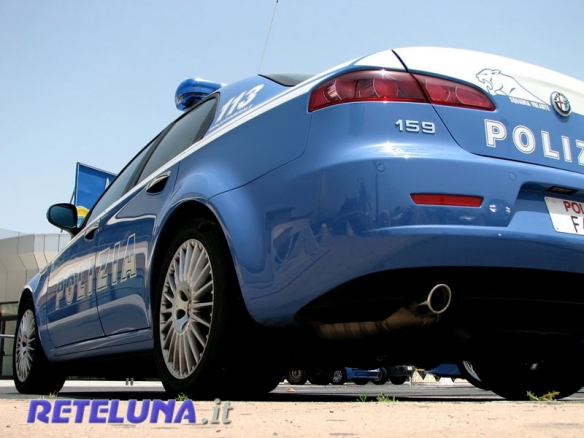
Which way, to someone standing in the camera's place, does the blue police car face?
facing away from the viewer and to the left of the viewer
